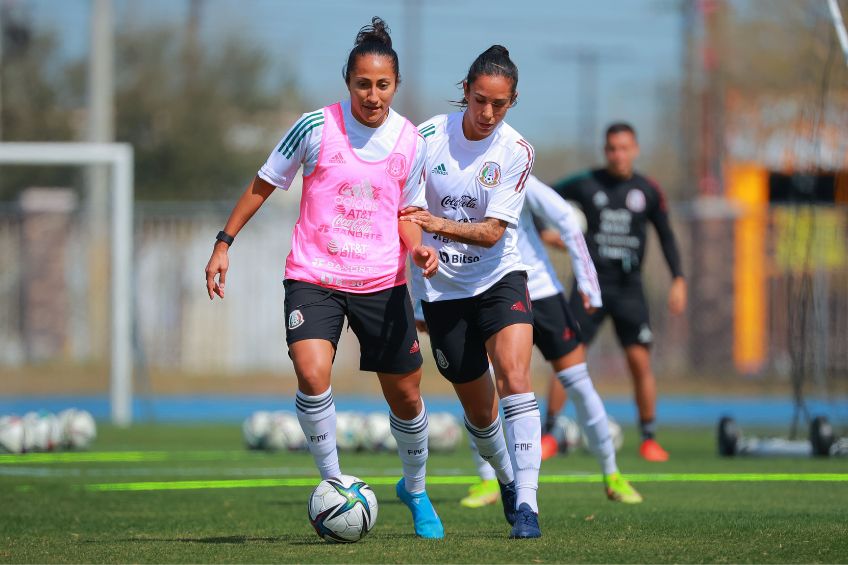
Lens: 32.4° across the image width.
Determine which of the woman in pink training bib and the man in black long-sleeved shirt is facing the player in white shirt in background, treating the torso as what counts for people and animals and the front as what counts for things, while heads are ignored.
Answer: the man in black long-sleeved shirt

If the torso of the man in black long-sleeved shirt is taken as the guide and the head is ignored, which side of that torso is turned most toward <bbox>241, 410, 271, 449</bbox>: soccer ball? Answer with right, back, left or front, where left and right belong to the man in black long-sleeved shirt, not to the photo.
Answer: right

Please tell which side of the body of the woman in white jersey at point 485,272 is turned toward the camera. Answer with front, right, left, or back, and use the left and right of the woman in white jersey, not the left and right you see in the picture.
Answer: front

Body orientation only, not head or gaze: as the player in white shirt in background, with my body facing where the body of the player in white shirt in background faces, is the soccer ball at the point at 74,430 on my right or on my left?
on my right

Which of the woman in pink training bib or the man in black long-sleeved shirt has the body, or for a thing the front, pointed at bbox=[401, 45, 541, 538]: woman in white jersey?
the man in black long-sleeved shirt

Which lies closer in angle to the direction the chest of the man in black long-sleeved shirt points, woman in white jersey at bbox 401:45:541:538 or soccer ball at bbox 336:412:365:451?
the woman in white jersey

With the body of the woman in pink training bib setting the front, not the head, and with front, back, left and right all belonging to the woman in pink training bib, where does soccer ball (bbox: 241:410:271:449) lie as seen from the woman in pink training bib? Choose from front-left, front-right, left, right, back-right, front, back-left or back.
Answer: back

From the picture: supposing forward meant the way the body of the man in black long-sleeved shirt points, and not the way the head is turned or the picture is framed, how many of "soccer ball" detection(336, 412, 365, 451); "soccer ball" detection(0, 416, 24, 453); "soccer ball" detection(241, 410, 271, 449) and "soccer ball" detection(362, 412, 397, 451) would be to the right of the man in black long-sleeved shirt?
4

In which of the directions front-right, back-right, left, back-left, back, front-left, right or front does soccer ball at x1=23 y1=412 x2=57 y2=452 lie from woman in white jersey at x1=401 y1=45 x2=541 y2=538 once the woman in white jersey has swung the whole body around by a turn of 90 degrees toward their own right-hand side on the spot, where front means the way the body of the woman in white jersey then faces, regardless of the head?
front-right
